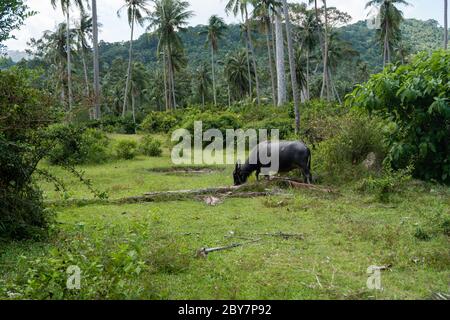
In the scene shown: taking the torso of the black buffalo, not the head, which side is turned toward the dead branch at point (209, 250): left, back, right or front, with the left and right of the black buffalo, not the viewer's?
left

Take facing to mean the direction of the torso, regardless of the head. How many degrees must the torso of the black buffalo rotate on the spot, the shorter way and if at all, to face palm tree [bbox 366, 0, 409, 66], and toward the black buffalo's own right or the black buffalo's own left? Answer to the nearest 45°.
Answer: approximately 90° to the black buffalo's own right

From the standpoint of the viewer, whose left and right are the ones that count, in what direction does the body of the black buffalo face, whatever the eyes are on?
facing to the left of the viewer

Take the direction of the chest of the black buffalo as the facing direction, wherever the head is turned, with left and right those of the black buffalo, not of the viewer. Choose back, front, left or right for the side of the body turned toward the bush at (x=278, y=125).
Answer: right

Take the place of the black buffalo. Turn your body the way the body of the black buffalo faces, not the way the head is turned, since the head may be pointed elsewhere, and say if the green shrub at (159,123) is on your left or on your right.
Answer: on your right

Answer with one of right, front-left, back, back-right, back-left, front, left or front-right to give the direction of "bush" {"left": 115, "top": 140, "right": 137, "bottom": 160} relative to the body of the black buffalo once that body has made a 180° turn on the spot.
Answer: back-left

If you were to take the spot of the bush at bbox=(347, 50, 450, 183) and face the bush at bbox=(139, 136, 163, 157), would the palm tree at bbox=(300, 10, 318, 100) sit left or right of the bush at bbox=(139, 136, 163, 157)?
right

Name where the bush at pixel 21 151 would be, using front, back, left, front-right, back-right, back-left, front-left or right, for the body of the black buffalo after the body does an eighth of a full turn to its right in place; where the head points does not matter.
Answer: left
